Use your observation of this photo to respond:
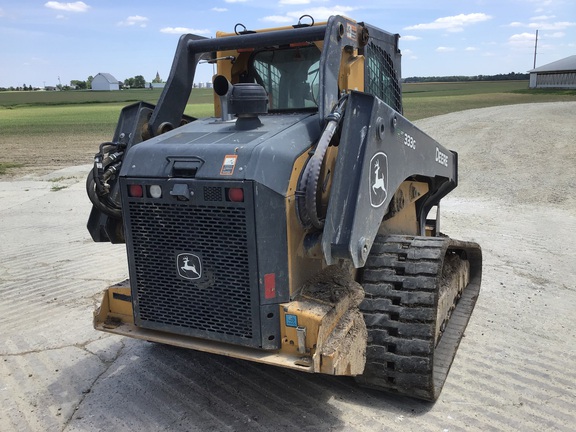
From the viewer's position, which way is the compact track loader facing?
facing away from the viewer and to the right of the viewer
